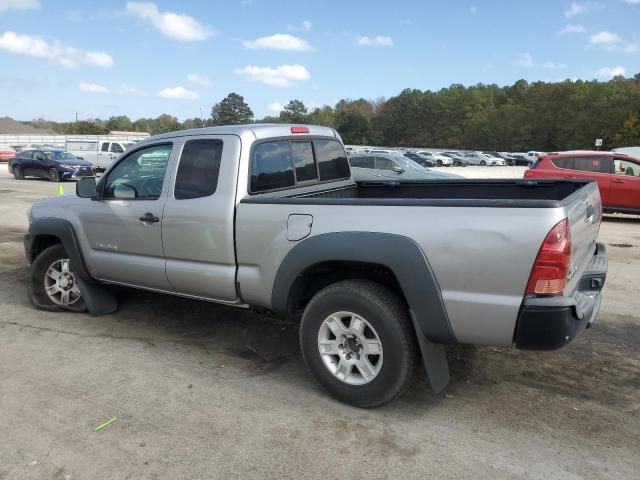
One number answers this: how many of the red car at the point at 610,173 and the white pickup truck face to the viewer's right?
2

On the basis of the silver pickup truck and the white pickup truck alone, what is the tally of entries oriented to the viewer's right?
1

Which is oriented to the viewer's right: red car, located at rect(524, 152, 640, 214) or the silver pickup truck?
the red car

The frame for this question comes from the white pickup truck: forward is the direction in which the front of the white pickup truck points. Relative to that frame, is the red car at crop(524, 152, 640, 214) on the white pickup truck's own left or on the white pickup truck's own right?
on the white pickup truck's own right

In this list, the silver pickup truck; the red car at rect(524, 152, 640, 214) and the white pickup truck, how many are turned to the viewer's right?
2

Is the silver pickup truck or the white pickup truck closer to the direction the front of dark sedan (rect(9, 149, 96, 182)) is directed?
the silver pickup truck

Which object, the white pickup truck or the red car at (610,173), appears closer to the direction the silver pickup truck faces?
the white pickup truck

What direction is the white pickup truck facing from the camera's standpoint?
to the viewer's right

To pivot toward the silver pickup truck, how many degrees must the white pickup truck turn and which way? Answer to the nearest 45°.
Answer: approximately 90° to its right

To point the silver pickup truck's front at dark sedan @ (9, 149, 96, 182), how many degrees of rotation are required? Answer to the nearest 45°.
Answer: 0° — it already faces it

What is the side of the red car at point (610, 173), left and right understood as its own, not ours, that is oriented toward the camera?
right

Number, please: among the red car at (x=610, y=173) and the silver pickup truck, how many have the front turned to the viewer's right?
1

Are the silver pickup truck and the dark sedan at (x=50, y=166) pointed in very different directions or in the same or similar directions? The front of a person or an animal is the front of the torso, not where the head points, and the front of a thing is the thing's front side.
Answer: very different directions

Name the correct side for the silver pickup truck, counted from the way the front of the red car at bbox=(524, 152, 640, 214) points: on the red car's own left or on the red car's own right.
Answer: on the red car's own right
